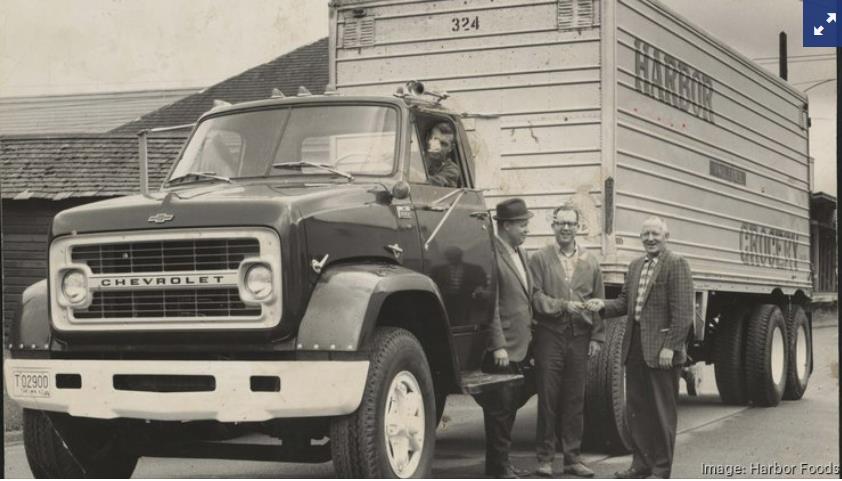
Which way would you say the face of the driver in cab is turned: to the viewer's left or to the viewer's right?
to the viewer's left

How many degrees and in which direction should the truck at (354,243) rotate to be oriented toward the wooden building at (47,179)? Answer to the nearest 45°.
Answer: approximately 90° to its right

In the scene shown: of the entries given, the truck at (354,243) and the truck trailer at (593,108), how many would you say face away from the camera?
0

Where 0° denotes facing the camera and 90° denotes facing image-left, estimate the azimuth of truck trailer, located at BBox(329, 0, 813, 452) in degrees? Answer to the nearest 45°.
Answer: approximately 45°
